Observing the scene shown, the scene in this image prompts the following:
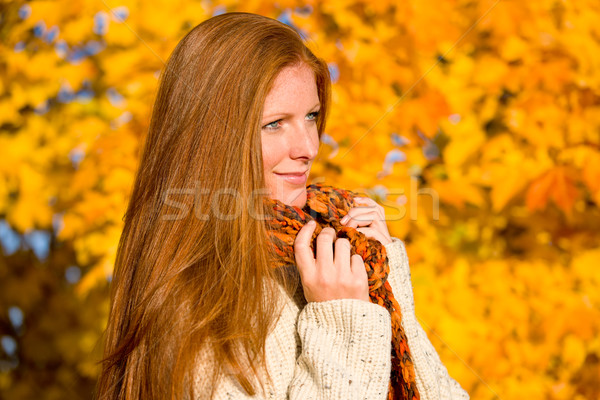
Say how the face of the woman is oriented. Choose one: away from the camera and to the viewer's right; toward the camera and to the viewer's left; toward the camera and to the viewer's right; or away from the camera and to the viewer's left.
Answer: toward the camera and to the viewer's right

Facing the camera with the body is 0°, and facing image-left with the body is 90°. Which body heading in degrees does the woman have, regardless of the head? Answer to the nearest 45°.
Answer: approximately 315°
